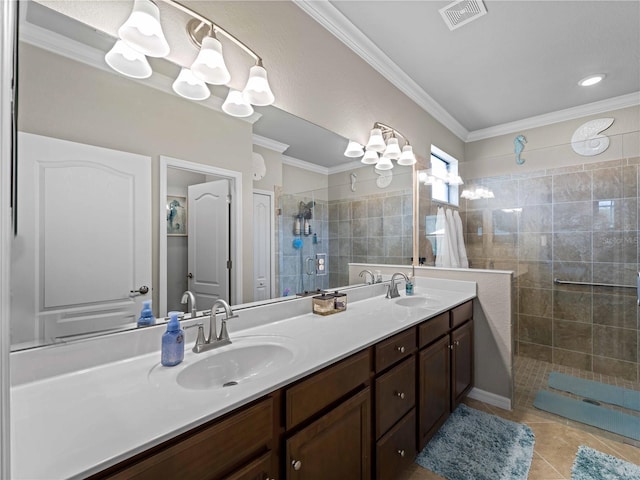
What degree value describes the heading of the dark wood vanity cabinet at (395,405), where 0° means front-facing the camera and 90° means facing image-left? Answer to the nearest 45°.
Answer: approximately 315°

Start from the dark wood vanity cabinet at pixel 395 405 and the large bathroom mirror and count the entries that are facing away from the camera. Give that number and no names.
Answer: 0

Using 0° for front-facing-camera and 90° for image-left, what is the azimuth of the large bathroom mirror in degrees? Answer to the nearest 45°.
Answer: approximately 315°
